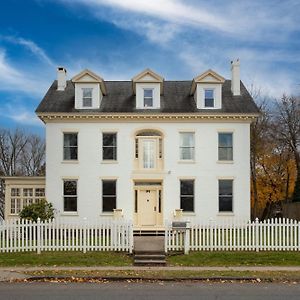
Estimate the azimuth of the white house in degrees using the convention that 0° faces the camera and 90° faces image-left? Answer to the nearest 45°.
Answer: approximately 0°

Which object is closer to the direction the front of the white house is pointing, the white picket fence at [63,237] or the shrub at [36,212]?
the white picket fence

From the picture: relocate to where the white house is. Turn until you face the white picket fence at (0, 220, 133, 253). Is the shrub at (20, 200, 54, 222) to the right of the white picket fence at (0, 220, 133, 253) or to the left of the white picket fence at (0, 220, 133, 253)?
right

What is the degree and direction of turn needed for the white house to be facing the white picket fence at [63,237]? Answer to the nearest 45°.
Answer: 0° — it already faces it

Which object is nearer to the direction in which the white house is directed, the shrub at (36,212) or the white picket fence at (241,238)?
the white picket fence

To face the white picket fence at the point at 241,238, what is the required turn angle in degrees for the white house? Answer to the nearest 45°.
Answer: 0° — it already faces it
